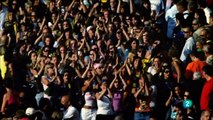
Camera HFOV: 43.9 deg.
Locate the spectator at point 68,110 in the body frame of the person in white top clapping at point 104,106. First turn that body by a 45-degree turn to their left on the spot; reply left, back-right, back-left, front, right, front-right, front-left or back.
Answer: back-right
